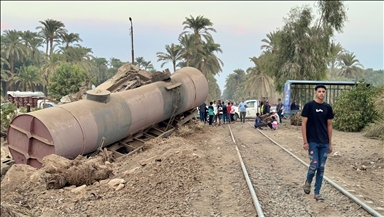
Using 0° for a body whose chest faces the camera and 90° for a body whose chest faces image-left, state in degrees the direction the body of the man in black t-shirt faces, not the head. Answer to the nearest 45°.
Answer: approximately 0°

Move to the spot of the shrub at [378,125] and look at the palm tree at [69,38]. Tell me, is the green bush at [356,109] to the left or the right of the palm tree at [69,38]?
right

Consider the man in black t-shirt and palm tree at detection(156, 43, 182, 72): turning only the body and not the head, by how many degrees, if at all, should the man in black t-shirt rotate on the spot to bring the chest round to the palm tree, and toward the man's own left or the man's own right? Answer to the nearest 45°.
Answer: approximately 135° to the man's own right

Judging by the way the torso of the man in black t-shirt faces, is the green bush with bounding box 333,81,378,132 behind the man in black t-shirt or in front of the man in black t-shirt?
behind

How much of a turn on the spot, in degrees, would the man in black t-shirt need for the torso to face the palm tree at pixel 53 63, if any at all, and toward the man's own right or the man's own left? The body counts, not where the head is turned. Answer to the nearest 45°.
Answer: approximately 135° to the man's own right

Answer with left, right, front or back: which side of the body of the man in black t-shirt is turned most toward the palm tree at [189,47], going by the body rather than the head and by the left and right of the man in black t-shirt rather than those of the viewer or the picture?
back

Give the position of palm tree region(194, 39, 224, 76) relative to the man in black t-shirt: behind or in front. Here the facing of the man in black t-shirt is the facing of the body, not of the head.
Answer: behind

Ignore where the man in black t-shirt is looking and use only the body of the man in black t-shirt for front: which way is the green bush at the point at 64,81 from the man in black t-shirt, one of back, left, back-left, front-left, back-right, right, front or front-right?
back-right

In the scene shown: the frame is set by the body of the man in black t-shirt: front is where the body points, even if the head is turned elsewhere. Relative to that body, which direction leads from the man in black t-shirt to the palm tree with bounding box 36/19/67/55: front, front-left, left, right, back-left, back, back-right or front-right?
back-right
